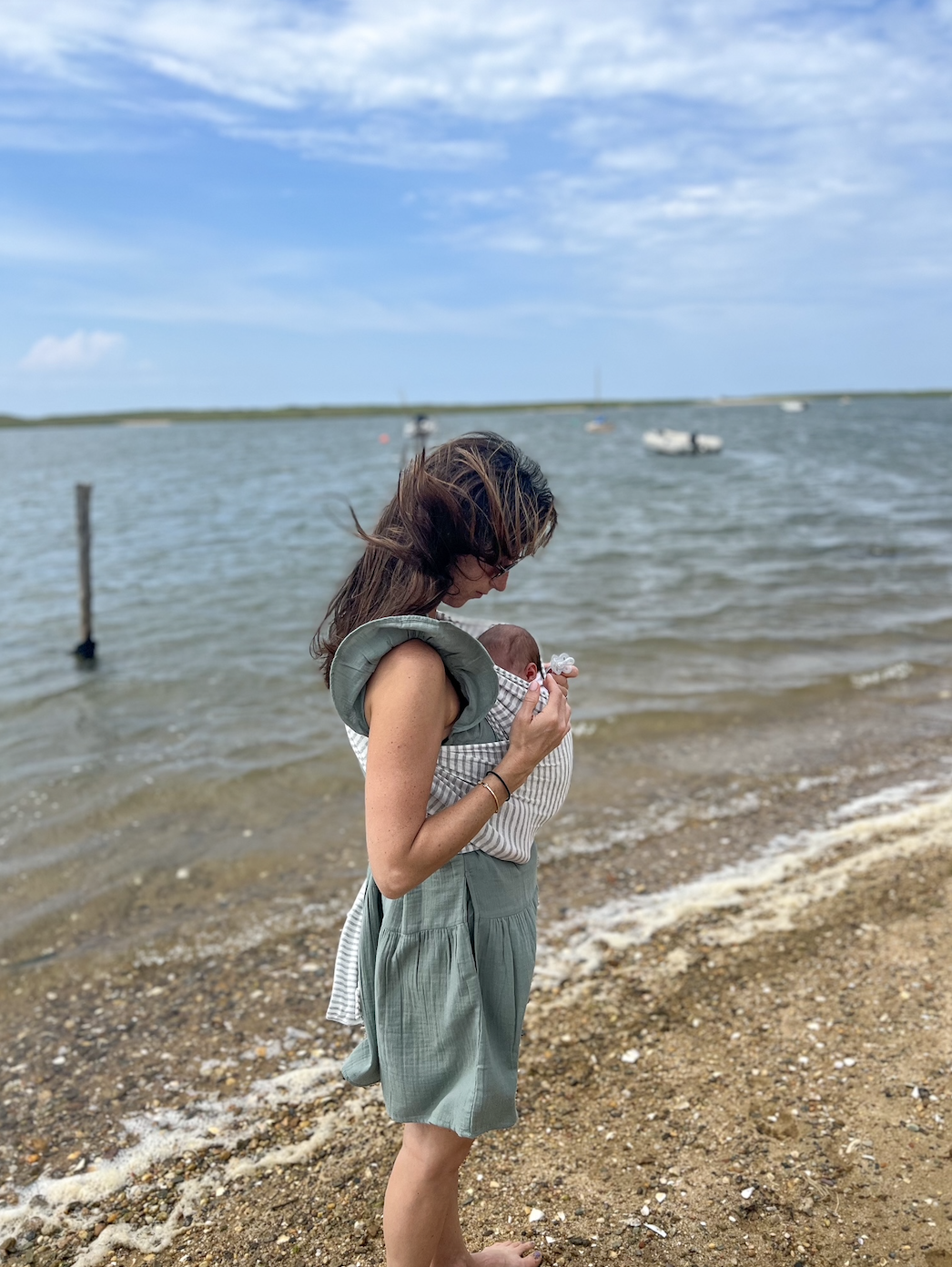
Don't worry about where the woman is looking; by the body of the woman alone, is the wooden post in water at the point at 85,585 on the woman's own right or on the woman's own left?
on the woman's own left

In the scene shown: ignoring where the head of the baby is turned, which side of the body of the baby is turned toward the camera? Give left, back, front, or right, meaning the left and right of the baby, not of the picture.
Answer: left

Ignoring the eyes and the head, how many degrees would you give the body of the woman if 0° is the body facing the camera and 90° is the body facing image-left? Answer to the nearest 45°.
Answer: approximately 270°

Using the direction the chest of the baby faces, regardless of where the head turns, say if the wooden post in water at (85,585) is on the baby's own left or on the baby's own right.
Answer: on the baby's own right

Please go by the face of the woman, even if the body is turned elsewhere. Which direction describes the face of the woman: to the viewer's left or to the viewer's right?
to the viewer's right
